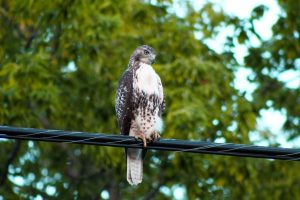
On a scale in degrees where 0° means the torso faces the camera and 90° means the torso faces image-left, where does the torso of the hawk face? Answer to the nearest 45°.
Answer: approximately 315°
